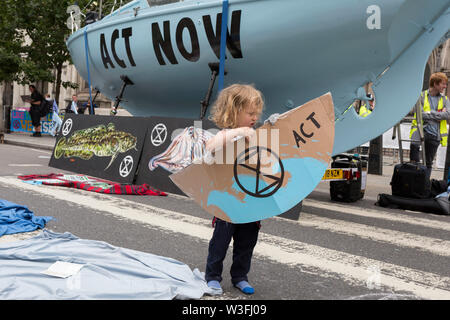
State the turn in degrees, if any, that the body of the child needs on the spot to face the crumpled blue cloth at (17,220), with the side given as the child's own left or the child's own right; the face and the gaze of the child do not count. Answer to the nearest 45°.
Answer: approximately 180°

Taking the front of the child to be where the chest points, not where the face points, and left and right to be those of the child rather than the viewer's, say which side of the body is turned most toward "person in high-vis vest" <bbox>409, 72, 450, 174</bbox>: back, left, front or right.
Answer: left

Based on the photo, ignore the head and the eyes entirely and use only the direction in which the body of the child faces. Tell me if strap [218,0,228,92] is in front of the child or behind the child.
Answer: behind

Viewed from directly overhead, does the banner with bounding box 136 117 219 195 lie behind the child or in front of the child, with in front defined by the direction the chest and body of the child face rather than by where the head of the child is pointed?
behind

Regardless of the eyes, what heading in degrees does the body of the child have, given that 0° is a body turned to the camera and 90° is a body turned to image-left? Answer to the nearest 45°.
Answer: approximately 315°

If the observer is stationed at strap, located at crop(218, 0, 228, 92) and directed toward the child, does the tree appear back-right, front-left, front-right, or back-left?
back-right
